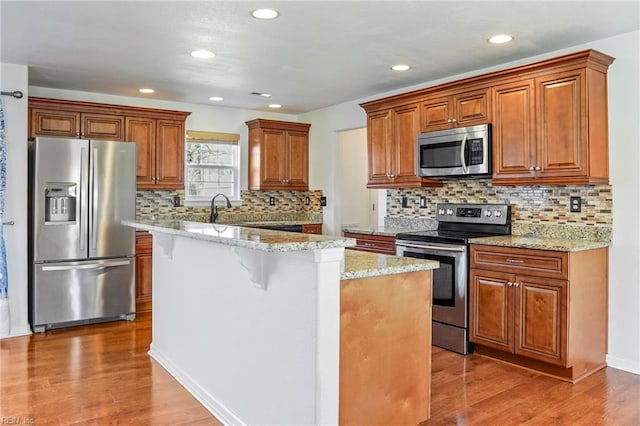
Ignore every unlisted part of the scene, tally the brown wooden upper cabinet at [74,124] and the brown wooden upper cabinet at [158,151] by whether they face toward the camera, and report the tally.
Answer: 2

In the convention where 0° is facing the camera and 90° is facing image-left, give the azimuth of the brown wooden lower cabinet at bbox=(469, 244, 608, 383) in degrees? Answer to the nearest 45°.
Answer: approximately 45°

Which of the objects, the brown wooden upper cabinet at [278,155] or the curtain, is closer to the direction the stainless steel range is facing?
the curtain

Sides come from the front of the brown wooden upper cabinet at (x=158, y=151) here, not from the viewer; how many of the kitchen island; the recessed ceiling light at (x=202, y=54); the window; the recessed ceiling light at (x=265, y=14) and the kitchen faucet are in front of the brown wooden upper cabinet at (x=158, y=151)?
3

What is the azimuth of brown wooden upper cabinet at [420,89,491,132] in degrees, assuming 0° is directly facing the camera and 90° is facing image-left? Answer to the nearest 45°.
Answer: approximately 45°

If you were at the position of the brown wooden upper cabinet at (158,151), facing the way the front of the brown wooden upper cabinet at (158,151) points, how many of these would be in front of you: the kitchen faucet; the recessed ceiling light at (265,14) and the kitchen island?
2

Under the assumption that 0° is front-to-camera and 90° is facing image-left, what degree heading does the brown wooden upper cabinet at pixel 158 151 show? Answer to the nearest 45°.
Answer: approximately 0°

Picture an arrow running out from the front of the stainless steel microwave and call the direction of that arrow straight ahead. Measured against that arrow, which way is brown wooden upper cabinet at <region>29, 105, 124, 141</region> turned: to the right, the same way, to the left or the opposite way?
to the left

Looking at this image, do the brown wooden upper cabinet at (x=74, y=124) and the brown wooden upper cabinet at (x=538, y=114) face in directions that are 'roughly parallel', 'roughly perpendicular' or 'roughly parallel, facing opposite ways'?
roughly perpendicular

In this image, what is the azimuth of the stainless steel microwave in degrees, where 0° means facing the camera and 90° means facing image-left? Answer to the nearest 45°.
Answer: approximately 45°

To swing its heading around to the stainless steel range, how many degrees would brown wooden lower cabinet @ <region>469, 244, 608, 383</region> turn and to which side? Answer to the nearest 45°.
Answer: approximately 90° to its right
